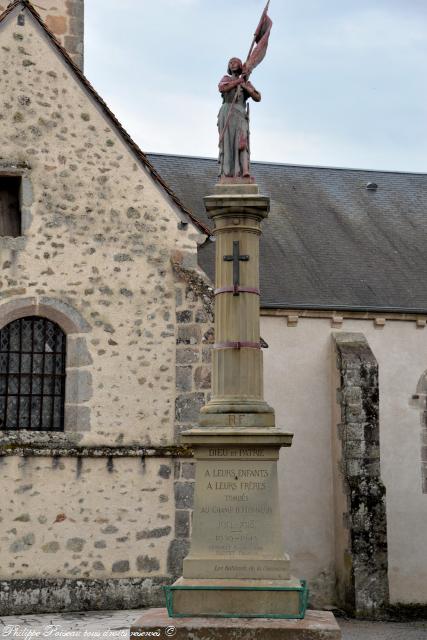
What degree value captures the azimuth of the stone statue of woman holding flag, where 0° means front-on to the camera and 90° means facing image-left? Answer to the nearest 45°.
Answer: approximately 0°
